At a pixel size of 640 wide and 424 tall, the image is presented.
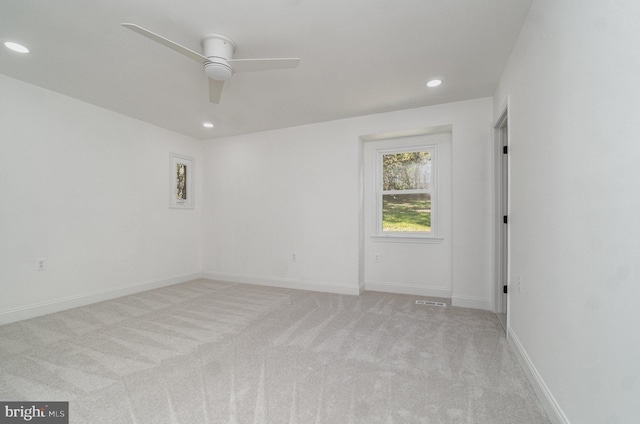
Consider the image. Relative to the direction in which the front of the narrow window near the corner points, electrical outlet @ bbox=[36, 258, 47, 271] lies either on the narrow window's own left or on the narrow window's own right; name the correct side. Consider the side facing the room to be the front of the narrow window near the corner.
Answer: on the narrow window's own right

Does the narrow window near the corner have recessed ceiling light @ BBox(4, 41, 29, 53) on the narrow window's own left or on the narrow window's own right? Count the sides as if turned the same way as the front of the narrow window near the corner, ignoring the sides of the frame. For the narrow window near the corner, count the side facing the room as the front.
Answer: on the narrow window's own right

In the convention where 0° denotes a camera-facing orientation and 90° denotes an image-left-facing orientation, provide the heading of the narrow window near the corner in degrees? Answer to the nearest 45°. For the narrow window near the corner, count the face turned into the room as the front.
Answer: approximately 315°

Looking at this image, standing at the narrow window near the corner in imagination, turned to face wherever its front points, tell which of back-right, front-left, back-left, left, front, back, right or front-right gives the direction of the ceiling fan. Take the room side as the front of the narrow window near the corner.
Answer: front-right

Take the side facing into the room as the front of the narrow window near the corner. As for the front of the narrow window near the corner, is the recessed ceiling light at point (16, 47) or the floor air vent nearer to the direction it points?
the floor air vent

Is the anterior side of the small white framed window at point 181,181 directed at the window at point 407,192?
yes

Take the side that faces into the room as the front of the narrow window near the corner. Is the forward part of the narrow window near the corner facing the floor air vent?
yes

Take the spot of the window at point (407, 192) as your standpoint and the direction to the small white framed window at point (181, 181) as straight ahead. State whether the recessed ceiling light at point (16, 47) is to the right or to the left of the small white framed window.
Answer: left
